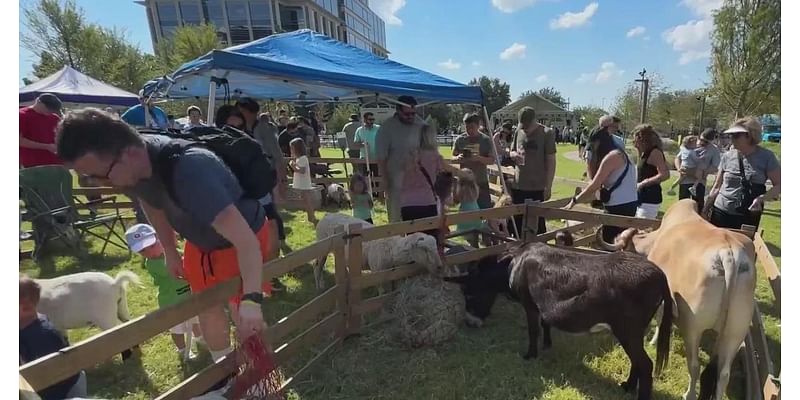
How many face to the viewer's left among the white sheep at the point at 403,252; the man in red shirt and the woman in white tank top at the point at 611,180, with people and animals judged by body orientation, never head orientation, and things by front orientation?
1

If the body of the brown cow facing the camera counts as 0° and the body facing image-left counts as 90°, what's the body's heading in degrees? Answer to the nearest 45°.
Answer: approximately 135°

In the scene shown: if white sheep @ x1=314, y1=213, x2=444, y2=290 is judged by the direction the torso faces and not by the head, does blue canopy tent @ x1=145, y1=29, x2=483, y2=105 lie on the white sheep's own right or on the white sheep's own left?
on the white sheep's own left

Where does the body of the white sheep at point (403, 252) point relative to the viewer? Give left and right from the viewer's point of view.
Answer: facing to the right of the viewer

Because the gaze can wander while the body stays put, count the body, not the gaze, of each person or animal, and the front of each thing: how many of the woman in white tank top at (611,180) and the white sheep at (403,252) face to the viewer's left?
1

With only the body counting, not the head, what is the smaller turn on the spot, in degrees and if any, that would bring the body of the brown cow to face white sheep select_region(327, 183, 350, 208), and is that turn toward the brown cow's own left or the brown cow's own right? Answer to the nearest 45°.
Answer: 0° — it already faces it

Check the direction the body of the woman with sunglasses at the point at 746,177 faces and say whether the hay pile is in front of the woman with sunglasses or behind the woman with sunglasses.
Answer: in front

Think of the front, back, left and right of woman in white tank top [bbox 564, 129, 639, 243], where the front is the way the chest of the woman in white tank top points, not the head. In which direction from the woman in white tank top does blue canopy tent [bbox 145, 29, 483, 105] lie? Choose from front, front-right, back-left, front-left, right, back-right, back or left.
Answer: front

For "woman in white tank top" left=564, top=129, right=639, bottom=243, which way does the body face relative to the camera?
to the viewer's left
